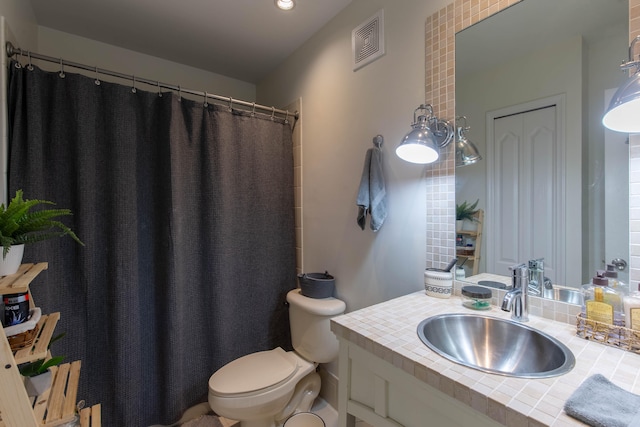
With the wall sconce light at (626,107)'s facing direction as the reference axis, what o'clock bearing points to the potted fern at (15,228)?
The potted fern is roughly at 12 o'clock from the wall sconce light.

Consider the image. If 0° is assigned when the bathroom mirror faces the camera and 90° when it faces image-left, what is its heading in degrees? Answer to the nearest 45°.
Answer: approximately 45°

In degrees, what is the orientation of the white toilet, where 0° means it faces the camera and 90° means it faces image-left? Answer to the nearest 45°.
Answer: approximately 45°

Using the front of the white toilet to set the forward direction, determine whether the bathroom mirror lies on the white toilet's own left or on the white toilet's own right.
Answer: on the white toilet's own left

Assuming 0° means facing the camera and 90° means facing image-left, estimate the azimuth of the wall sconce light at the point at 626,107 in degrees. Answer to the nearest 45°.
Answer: approximately 45°

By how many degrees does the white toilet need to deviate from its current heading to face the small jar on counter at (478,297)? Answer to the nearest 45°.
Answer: approximately 90° to its left
